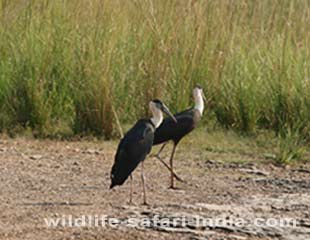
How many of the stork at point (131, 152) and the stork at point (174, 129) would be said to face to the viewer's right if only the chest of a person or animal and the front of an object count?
2

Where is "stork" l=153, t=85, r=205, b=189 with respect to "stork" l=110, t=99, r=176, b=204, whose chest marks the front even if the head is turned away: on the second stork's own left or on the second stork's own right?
on the second stork's own left

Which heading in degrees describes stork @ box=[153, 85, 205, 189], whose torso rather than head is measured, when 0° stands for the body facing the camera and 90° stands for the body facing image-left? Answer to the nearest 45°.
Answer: approximately 270°

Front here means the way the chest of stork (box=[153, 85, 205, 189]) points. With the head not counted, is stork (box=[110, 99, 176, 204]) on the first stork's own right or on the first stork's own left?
on the first stork's own right

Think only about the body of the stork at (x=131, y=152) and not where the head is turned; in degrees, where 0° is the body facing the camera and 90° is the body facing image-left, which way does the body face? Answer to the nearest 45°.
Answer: approximately 270°
